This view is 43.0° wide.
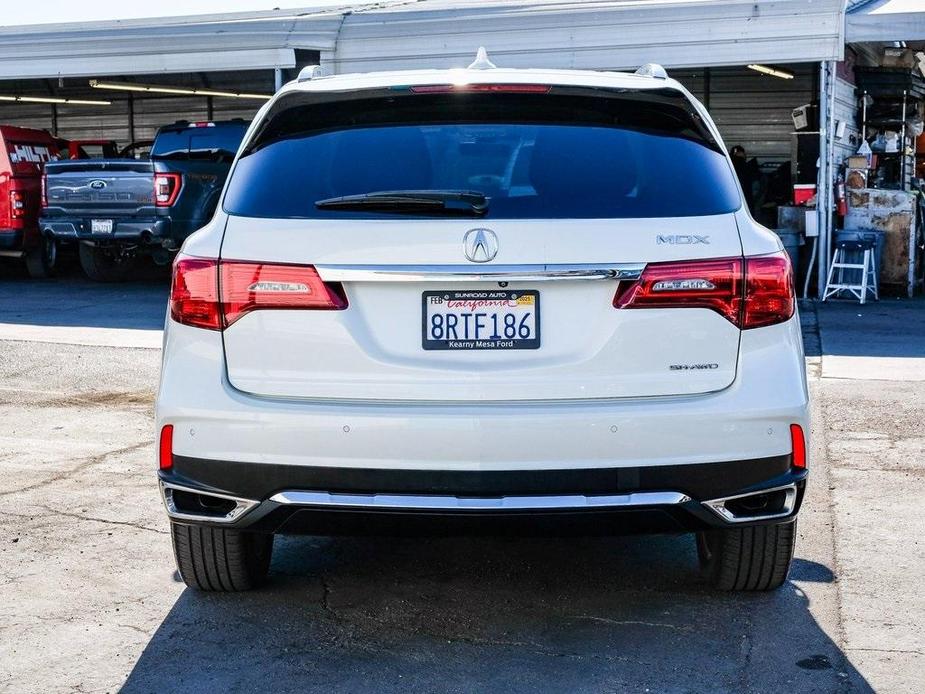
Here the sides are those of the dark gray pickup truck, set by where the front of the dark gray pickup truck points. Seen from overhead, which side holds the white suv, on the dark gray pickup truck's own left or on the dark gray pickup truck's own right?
on the dark gray pickup truck's own right

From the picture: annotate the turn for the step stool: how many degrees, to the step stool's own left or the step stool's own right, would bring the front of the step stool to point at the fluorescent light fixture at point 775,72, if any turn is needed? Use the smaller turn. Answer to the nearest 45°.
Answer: approximately 135° to the step stool's own right

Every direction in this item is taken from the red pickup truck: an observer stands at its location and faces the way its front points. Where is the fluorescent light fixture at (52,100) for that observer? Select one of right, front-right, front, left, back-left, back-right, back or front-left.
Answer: front-left

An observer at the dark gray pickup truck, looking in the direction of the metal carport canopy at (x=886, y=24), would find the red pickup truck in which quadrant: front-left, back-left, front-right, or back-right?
back-left

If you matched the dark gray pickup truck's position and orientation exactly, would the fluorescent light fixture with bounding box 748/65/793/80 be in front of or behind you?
in front

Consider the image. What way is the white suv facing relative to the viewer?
away from the camera

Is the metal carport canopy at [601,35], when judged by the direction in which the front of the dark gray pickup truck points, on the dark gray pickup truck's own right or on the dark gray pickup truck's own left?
on the dark gray pickup truck's own right

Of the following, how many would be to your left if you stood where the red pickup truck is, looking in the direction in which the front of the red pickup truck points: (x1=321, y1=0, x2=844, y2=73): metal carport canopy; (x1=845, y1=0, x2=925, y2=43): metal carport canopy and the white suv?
0

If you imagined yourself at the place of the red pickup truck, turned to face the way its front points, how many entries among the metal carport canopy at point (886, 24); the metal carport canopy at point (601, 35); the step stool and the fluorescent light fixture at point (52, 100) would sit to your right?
3

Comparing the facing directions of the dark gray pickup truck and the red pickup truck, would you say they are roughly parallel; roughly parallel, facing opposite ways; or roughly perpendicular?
roughly parallel

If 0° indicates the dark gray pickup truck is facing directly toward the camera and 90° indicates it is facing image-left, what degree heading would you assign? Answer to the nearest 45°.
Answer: approximately 225°

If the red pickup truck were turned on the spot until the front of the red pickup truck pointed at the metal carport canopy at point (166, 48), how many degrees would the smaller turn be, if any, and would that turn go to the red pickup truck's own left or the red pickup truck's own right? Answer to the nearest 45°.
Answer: approximately 90° to the red pickup truck's own right

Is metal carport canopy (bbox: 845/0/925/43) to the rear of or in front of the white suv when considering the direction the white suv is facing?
in front

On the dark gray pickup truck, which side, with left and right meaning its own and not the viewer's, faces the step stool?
right

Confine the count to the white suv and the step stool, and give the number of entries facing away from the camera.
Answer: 1

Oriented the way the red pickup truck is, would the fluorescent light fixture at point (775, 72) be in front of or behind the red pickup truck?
in front

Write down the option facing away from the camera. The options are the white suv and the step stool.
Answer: the white suv

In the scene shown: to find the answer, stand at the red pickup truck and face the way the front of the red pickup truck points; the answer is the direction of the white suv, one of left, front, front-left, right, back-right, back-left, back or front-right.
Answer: back-right

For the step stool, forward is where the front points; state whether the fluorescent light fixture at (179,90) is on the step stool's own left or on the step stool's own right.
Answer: on the step stool's own right

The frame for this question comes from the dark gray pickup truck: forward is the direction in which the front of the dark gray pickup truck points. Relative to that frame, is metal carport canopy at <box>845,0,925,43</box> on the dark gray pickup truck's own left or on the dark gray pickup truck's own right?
on the dark gray pickup truck's own right
